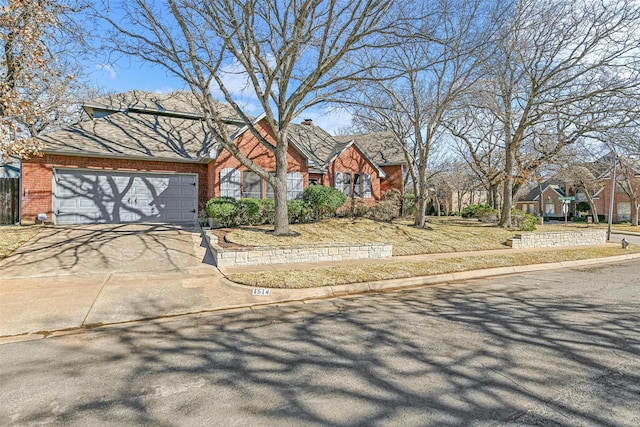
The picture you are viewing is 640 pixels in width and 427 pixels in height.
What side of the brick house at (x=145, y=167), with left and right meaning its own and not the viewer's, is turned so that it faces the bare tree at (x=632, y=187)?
left

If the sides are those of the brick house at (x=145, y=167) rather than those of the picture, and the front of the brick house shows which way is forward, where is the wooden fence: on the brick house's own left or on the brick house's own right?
on the brick house's own right

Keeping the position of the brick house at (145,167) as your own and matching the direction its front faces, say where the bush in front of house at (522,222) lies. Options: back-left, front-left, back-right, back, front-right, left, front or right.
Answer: left

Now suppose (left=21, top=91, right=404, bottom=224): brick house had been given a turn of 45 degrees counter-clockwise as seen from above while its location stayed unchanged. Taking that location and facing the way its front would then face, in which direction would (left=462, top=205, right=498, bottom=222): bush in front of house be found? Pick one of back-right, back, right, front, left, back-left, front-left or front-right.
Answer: front-left

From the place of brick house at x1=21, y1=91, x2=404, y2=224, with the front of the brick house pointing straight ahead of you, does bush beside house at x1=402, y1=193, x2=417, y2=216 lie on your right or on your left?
on your left

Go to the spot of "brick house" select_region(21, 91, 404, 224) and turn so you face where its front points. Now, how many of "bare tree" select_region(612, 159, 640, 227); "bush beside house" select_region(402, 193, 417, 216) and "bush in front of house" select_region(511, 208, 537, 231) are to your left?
3

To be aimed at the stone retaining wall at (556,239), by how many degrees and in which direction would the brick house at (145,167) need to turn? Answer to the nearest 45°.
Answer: approximately 90° to its left

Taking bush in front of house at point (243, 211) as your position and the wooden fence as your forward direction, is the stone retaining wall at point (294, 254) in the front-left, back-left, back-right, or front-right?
back-left

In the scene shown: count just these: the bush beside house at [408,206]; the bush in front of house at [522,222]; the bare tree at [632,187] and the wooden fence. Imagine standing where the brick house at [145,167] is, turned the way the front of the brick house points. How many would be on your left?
3

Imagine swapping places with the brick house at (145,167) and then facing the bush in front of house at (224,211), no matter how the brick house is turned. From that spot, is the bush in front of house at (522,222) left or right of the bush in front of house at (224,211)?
left

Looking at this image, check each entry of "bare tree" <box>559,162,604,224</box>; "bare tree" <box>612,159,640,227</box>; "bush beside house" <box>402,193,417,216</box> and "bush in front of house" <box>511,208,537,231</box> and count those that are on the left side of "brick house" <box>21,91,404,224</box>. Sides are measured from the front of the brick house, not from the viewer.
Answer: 4

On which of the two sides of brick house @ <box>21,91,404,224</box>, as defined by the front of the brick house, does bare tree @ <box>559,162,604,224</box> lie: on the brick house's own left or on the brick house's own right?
on the brick house's own left

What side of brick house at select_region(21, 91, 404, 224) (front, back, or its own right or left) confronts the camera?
front

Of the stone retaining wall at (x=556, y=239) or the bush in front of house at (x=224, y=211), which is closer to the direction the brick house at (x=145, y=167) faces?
the bush in front of house
